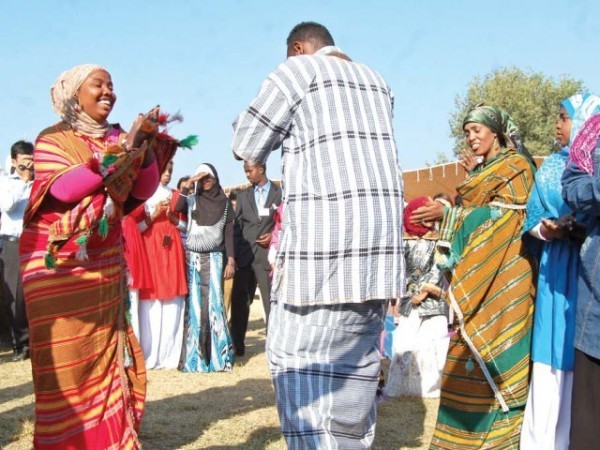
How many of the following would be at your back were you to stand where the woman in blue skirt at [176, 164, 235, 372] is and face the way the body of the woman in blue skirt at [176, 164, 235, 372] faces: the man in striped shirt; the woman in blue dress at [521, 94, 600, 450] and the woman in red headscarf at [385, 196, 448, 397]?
0

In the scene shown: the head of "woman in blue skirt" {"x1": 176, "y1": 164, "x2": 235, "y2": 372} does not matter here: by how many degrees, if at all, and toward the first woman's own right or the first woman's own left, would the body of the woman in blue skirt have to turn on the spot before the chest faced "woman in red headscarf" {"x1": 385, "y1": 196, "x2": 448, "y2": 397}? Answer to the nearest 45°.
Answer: approximately 45° to the first woman's own left

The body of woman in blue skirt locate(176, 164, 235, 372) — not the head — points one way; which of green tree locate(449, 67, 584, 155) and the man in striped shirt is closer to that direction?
the man in striped shirt

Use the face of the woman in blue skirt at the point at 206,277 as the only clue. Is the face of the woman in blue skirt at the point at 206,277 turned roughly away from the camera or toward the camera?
toward the camera

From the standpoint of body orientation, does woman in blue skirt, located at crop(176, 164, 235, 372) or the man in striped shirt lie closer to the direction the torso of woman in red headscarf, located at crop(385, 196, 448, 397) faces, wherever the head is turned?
the man in striped shirt

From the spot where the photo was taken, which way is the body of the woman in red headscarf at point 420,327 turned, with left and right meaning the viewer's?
facing the viewer

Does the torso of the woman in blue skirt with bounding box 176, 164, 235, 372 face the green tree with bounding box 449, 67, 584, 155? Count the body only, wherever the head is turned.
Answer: no

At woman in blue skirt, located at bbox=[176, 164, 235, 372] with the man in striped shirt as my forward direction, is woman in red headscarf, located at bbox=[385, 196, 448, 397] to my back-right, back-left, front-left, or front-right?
front-left

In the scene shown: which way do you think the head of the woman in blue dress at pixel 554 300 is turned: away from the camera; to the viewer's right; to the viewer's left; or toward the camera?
to the viewer's left

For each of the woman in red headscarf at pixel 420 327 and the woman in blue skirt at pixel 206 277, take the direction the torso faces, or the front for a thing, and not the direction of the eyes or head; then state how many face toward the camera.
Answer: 2

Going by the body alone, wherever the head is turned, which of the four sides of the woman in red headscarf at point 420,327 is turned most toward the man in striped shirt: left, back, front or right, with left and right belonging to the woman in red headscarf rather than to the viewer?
front

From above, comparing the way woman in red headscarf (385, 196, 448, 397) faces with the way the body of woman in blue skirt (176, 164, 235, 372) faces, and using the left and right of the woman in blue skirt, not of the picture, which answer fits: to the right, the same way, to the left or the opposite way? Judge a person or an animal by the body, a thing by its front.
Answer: the same way
